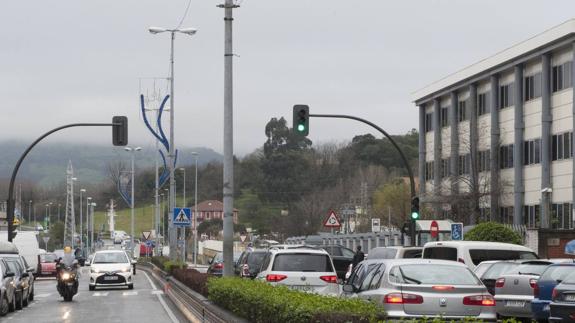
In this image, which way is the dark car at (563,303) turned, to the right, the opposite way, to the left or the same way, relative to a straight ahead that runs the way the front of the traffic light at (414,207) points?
the opposite way

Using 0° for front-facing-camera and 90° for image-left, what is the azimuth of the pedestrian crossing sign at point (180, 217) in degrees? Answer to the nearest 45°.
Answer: approximately 0°

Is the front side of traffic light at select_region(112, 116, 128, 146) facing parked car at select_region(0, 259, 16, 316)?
no

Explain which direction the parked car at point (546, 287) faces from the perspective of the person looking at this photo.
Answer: facing away from the viewer

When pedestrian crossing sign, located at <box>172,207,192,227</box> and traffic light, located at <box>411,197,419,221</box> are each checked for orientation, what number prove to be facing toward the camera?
2

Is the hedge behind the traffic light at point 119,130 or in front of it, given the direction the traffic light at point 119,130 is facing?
behind

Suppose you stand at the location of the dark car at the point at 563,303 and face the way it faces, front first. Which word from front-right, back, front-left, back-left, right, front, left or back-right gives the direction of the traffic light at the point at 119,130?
front-left

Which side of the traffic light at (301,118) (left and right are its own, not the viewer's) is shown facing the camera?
front

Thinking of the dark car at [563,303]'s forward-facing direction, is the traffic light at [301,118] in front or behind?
in front

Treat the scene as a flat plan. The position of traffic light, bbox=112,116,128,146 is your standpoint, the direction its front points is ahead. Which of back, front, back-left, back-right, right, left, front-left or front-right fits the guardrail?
back

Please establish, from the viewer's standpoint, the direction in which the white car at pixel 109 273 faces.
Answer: facing the viewer

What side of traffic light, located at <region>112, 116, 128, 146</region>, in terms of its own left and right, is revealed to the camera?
back

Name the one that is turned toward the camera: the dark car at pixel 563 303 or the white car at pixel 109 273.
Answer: the white car

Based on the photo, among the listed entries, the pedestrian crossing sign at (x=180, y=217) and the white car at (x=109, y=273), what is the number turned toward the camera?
2

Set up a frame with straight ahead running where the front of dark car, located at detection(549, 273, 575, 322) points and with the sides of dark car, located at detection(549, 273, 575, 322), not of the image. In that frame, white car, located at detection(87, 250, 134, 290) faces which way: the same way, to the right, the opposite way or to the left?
the opposite way

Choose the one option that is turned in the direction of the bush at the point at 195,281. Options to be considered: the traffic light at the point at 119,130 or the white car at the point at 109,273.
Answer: the white car

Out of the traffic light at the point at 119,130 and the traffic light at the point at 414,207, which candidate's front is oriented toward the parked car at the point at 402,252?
the traffic light at the point at 414,207

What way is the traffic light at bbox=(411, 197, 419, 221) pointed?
toward the camera

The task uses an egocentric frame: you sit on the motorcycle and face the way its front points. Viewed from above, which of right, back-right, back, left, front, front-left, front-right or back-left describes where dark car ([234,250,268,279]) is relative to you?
left

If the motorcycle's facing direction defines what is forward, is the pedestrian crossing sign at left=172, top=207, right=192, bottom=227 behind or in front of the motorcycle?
behind

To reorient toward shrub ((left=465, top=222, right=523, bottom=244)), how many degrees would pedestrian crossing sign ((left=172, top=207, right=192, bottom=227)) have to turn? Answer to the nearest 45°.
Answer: approximately 90° to its left

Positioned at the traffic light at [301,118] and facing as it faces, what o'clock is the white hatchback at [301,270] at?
The white hatchback is roughly at 12 o'clock from the traffic light.
